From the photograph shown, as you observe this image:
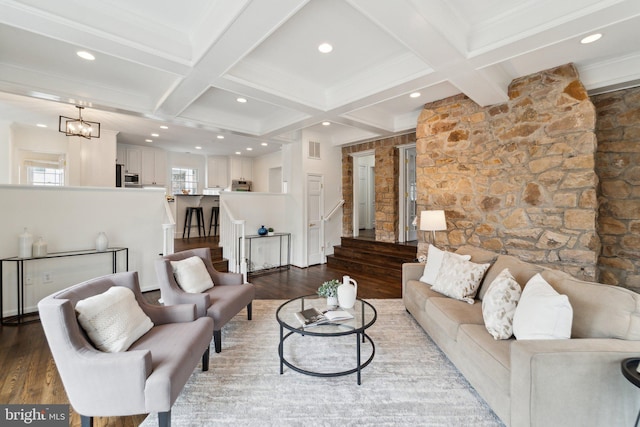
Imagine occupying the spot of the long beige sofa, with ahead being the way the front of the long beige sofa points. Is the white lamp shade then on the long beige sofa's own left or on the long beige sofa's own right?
on the long beige sofa's own right

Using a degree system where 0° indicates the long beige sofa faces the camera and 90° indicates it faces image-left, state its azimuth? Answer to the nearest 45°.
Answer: approximately 45°

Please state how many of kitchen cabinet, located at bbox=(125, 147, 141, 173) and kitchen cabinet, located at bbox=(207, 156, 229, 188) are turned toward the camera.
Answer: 2

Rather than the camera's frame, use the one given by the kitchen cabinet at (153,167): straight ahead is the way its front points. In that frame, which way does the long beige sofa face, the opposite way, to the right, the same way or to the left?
to the right

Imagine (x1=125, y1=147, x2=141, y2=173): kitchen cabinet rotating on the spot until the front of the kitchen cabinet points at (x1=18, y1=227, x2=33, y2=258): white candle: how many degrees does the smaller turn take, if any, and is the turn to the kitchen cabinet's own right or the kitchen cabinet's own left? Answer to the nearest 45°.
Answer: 0° — it already faces it
